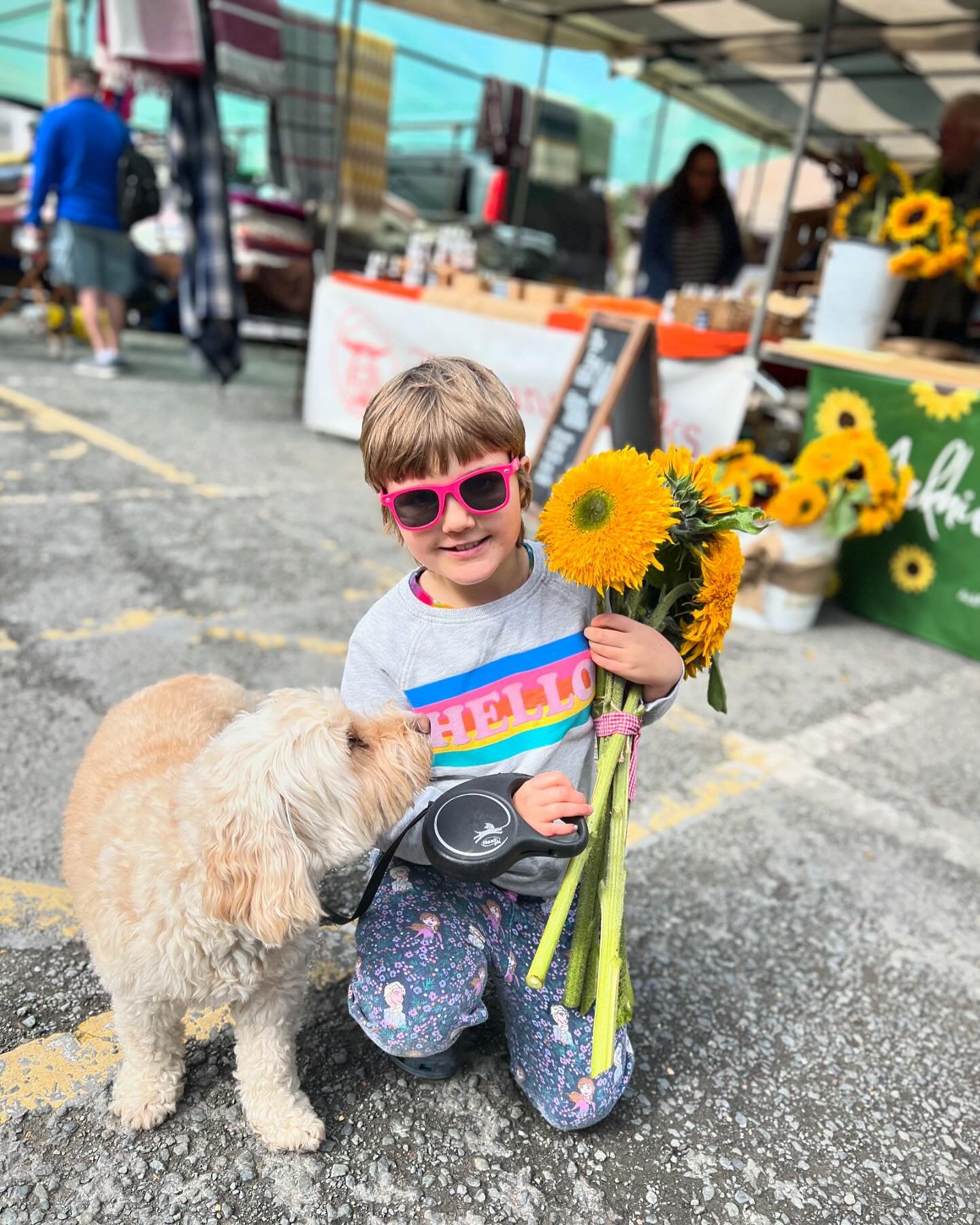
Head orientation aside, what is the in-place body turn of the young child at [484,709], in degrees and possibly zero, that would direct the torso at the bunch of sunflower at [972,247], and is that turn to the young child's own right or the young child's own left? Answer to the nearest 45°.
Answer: approximately 135° to the young child's own left

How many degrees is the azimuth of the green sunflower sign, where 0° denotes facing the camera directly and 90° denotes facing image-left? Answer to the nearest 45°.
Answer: approximately 45°

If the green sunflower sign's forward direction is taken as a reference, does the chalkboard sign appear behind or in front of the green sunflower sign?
behind

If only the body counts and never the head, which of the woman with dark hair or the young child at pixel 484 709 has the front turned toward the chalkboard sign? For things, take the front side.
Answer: the woman with dark hair

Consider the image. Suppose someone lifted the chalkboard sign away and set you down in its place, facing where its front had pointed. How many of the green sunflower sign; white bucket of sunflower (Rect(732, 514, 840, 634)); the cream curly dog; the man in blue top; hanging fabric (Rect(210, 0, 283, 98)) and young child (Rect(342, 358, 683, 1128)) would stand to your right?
2

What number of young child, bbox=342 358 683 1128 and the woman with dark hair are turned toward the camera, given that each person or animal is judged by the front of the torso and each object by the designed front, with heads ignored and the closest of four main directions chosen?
2

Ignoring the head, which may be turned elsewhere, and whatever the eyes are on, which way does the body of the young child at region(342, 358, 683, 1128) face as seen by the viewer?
toward the camera

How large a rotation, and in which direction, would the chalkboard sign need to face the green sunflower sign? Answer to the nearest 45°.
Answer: approximately 135° to its left

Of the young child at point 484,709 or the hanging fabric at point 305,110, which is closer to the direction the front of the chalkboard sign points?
the young child

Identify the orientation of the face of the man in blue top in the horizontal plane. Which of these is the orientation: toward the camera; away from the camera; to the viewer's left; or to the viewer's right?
away from the camera

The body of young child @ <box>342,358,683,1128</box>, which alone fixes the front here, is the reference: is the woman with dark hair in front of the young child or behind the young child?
behind

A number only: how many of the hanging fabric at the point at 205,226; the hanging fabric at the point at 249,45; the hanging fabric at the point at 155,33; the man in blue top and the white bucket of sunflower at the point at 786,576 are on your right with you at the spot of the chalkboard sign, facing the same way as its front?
4

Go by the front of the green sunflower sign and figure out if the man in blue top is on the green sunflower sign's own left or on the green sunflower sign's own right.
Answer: on the green sunflower sign's own right
